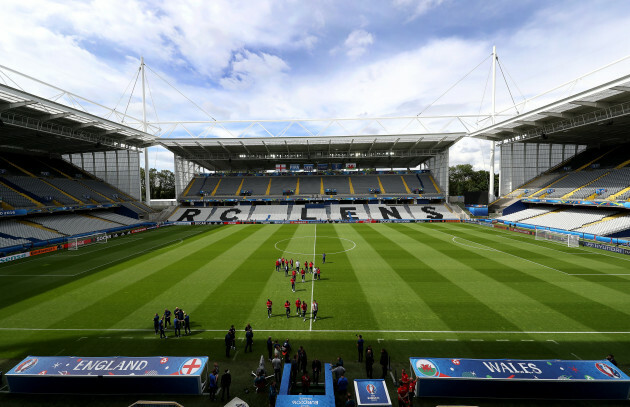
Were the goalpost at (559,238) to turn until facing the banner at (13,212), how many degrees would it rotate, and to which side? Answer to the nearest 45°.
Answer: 0° — it already faces it

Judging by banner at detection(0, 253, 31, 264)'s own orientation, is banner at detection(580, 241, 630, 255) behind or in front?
in front

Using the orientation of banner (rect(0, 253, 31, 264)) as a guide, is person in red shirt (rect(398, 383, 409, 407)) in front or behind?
in front

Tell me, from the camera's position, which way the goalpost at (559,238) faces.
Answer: facing the viewer and to the left of the viewer

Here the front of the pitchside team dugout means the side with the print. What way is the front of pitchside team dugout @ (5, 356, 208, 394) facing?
toward the camera

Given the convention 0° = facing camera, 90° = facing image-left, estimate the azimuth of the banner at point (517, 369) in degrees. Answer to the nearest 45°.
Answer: approximately 0°

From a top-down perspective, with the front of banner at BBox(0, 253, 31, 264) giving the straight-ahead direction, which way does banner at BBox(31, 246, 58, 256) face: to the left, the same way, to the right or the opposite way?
the same way

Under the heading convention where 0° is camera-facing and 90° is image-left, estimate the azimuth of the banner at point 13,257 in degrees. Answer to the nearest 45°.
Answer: approximately 315°

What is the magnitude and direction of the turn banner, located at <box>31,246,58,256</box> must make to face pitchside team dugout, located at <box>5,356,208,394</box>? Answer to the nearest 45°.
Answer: approximately 45° to its right

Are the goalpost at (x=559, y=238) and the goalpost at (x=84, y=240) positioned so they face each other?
yes

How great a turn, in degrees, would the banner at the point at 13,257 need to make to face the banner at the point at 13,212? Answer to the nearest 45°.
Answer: approximately 135° to its left

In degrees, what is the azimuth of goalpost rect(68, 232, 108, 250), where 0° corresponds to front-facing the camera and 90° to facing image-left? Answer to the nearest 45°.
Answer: approximately 315°

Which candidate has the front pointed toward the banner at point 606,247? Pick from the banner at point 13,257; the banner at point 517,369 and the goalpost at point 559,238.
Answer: the banner at point 13,257

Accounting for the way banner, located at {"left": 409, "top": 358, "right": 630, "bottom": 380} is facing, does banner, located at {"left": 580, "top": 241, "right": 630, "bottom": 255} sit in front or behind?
behind

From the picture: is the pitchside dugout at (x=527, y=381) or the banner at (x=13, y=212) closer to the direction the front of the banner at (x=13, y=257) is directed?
the pitchside dugout

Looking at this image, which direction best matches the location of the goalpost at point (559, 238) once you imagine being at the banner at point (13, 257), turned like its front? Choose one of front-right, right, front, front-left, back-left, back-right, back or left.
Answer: front

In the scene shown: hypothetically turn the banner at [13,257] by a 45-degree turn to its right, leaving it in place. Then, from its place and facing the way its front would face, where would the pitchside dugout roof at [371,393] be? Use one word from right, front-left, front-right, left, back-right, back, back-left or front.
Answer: front

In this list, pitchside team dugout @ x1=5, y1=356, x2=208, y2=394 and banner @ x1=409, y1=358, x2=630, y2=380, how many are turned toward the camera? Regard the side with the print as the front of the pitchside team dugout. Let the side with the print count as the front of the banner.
2

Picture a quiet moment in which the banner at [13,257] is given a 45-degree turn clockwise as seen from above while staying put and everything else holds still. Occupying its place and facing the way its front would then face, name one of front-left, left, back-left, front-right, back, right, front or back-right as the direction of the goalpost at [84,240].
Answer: back-left

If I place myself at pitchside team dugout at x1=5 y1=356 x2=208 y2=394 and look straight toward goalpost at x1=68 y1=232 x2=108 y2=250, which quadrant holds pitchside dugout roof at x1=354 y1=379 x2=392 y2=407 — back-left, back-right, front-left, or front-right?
back-right

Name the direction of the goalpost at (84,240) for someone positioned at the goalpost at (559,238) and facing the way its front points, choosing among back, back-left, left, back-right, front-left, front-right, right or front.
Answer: front
